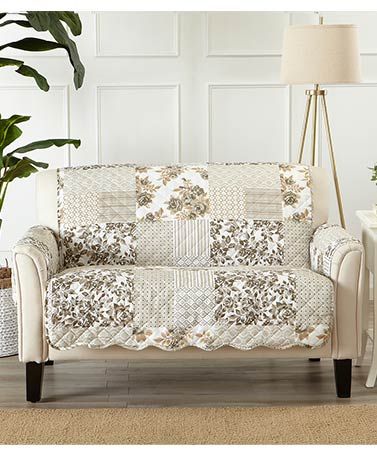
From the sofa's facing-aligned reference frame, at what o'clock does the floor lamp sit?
The floor lamp is roughly at 7 o'clock from the sofa.

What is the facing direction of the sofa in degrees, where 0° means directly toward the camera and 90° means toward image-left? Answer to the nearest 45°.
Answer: approximately 0°

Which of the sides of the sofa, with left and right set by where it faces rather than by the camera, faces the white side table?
left

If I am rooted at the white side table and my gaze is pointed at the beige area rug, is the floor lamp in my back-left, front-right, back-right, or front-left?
back-right

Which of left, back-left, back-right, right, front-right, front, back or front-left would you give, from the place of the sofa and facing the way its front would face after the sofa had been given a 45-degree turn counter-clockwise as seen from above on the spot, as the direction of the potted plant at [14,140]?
back
